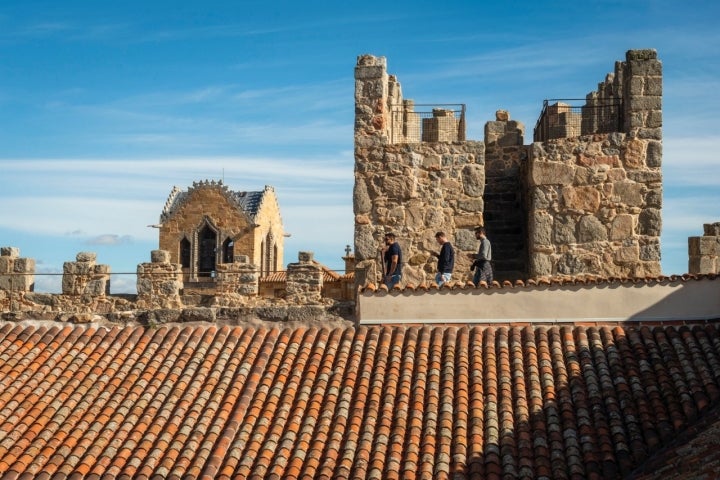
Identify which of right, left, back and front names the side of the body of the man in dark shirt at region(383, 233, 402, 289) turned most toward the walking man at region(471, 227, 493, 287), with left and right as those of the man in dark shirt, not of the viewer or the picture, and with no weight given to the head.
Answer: back

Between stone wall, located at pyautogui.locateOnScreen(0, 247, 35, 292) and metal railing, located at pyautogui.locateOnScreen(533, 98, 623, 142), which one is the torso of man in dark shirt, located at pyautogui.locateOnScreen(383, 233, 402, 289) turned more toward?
the stone wall

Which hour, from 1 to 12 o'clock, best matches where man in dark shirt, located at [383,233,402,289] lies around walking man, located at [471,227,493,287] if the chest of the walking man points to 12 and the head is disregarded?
The man in dark shirt is roughly at 12 o'clock from the walking man.

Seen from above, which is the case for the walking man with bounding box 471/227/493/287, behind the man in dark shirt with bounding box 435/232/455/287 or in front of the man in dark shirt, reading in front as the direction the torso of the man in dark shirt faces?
behind

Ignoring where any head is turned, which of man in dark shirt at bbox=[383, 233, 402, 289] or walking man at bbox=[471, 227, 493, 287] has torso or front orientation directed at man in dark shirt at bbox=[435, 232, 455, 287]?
the walking man

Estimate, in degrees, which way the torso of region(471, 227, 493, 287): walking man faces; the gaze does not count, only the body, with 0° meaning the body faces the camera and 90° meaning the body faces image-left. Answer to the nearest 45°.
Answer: approximately 90°

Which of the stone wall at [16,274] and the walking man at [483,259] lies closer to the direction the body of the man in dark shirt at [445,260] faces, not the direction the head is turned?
the stone wall

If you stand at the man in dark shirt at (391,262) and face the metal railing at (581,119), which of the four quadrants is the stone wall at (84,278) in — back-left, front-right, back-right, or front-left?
back-left

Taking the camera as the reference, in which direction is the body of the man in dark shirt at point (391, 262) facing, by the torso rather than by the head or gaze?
to the viewer's left

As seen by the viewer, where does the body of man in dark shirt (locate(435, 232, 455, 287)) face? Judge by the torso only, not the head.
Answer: to the viewer's left

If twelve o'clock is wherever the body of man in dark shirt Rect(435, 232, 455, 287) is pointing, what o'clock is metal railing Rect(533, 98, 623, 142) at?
The metal railing is roughly at 5 o'clock from the man in dark shirt.
